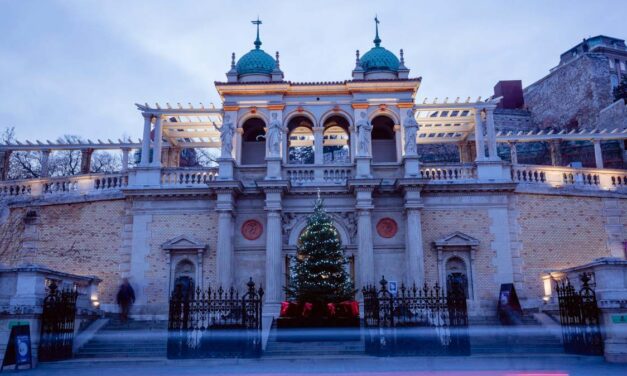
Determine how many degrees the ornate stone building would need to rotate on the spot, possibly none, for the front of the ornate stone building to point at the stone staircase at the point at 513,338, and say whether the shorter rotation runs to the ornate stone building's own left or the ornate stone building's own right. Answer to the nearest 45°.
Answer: approximately 45° to the ornate stone building's own left

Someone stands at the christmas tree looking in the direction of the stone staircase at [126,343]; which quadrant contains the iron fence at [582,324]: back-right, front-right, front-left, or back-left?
back-left

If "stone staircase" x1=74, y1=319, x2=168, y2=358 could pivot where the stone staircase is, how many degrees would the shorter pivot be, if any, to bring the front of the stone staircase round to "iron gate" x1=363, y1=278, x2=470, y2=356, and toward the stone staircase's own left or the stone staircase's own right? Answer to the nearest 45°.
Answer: approximately 45° to the stone staircase's own left

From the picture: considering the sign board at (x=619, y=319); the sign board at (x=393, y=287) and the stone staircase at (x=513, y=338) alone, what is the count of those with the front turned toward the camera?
3

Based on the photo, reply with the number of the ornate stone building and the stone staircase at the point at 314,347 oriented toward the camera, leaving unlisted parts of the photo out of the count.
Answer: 2

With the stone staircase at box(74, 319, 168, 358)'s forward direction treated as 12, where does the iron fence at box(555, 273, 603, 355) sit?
The iron fence is roughly at 10 o'clock from the stone staircase.

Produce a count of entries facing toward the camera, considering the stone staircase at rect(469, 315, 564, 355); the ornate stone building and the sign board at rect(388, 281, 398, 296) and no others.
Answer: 3

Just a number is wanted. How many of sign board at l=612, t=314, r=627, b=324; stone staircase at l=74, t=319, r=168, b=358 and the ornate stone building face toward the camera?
3
